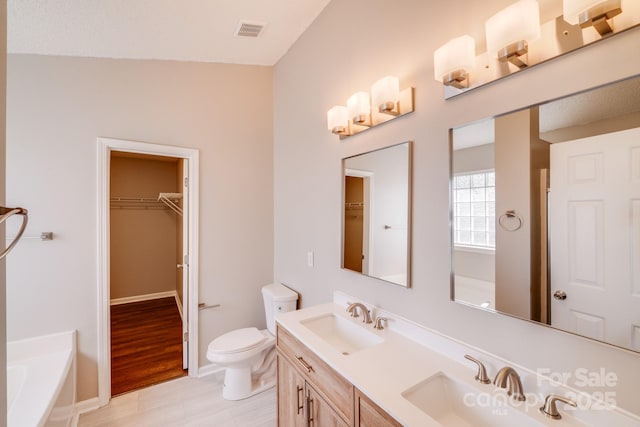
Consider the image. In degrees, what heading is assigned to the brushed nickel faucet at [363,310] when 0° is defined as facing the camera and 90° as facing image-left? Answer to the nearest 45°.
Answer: approximately 45°

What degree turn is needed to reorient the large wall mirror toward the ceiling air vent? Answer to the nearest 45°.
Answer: approximately 45° to its right
